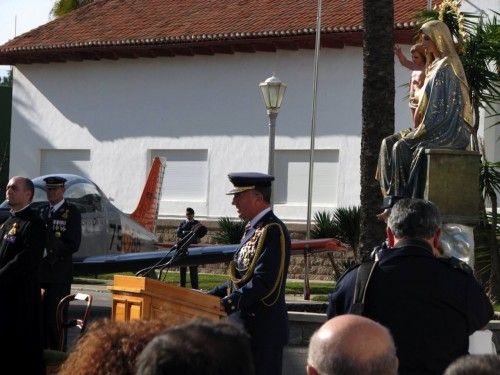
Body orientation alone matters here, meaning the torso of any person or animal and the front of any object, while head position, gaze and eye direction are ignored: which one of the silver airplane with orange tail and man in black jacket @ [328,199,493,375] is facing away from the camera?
the man in black jacket

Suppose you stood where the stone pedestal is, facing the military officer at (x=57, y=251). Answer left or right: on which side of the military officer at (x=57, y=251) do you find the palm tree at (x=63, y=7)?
right

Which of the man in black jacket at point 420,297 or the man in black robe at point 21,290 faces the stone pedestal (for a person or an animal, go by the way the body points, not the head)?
the man in black jacket at point 420,297

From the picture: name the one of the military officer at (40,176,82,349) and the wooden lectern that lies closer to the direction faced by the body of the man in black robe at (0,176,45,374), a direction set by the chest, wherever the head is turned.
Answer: the wooden lectern

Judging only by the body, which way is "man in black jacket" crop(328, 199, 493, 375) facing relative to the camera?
away from the camera

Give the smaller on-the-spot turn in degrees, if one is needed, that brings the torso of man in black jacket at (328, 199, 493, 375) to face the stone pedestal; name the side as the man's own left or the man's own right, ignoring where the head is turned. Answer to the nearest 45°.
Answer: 0° — they already face it

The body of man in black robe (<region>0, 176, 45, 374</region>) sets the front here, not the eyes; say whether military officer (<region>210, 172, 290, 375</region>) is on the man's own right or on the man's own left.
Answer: on the man's own left

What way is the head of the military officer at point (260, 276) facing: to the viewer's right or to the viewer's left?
to the viewer's left

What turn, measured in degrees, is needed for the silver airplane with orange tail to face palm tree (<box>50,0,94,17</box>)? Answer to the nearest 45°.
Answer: approximately 135° to its right

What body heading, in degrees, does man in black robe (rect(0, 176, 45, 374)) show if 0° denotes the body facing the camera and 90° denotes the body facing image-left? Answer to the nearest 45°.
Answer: approximately 45°

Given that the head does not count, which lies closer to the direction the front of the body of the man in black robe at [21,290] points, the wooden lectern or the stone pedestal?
the wooden lectern

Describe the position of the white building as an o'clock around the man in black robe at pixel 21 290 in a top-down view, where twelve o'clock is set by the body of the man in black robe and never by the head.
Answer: The white building is roughly at 5 o'clock from the man in black robe.
